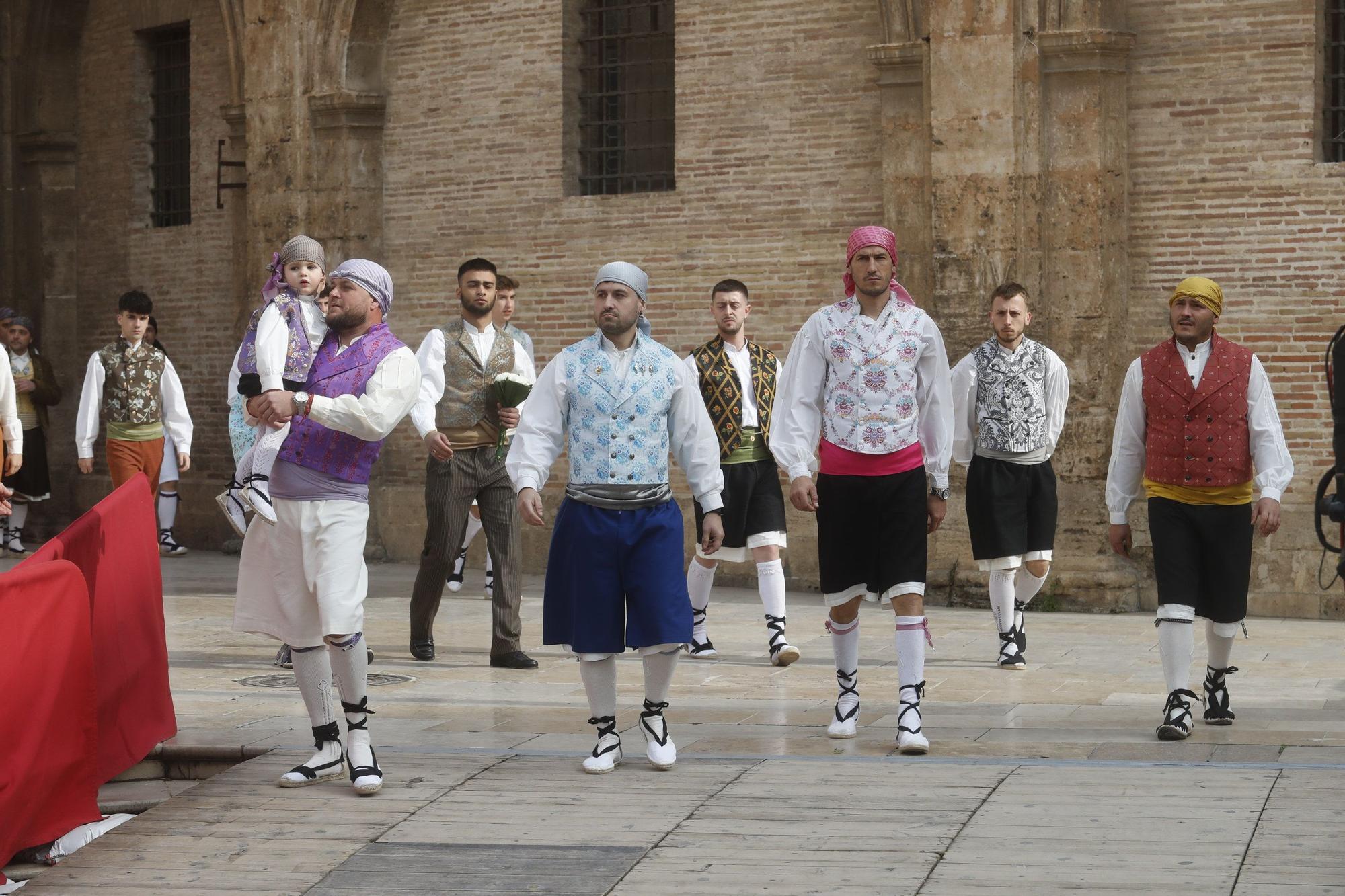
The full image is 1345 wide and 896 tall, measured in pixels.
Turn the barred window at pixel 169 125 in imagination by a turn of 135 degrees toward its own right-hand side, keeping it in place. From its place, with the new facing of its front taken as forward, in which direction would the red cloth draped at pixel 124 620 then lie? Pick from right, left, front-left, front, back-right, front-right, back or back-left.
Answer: back

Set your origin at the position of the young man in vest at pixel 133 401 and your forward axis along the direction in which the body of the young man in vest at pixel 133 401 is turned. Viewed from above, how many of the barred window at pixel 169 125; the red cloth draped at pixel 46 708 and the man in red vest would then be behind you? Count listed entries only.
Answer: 1

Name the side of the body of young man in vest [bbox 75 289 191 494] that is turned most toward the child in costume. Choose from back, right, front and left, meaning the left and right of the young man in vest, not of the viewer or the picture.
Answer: front

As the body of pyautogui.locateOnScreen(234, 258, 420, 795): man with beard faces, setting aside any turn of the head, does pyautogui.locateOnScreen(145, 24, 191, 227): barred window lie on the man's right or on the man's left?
on the man's right

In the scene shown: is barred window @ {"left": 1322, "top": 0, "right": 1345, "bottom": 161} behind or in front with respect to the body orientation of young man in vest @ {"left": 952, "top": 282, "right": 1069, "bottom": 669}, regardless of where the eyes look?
behind

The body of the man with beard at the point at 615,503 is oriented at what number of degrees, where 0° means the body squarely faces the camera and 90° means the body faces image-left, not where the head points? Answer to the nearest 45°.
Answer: approximately 0°

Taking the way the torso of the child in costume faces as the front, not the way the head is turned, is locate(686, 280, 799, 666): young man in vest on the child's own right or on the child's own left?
on the child's own left

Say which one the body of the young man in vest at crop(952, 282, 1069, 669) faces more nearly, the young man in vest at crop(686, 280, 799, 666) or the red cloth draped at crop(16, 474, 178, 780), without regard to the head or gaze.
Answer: the red cloth draped

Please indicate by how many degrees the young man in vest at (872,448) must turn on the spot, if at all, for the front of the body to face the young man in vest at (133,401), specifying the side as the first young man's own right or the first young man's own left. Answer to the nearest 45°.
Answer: approximately 135° to the first young man's own right
